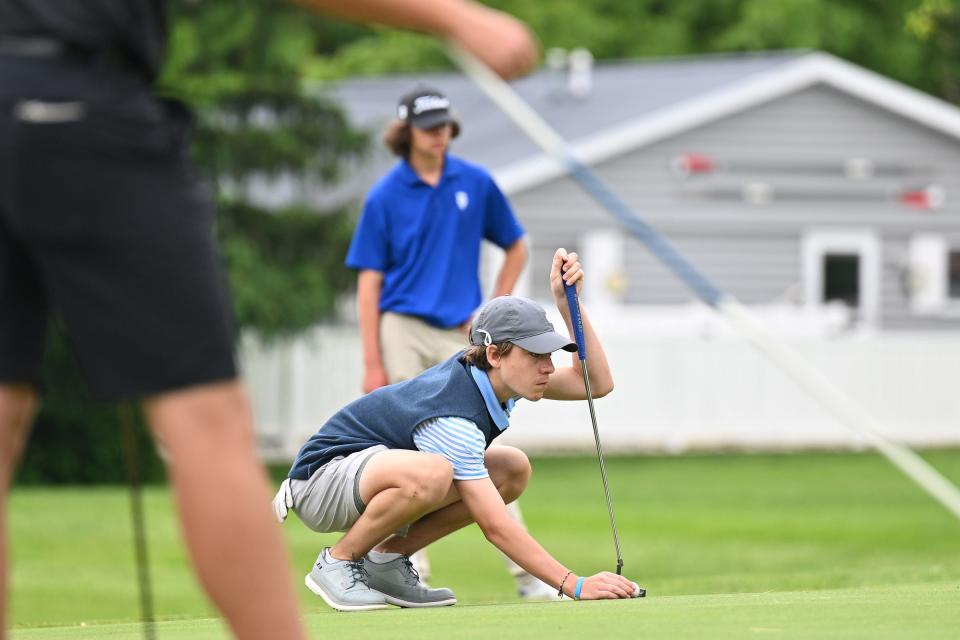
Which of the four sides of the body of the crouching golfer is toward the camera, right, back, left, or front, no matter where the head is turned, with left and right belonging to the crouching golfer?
right

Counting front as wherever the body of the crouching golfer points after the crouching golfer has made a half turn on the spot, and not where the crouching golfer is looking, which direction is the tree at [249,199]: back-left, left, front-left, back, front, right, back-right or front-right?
right

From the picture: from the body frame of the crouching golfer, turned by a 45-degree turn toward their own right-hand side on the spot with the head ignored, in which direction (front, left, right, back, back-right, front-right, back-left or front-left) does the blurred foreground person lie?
front-right

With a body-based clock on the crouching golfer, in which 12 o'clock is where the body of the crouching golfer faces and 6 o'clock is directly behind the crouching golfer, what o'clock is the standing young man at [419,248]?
The standing young man is roughly at 9 o'clock from the crouching golfer.

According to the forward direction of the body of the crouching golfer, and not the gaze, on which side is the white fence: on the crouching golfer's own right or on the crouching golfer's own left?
on the crouching golfer's own left
